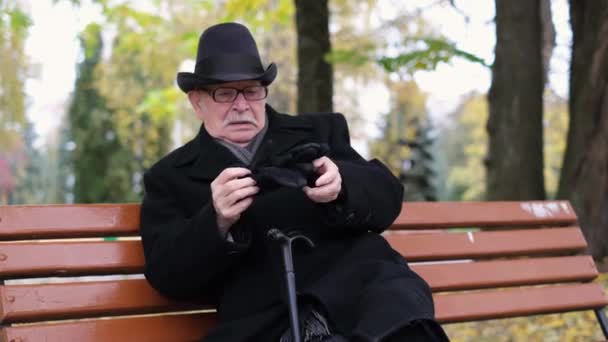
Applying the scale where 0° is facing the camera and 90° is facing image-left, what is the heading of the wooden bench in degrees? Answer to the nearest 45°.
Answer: approximately 0°

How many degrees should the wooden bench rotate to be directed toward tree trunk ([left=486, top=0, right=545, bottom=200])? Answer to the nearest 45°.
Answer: approximately 135° to its left

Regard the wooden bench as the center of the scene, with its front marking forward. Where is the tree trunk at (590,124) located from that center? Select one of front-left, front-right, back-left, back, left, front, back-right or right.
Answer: back-left
